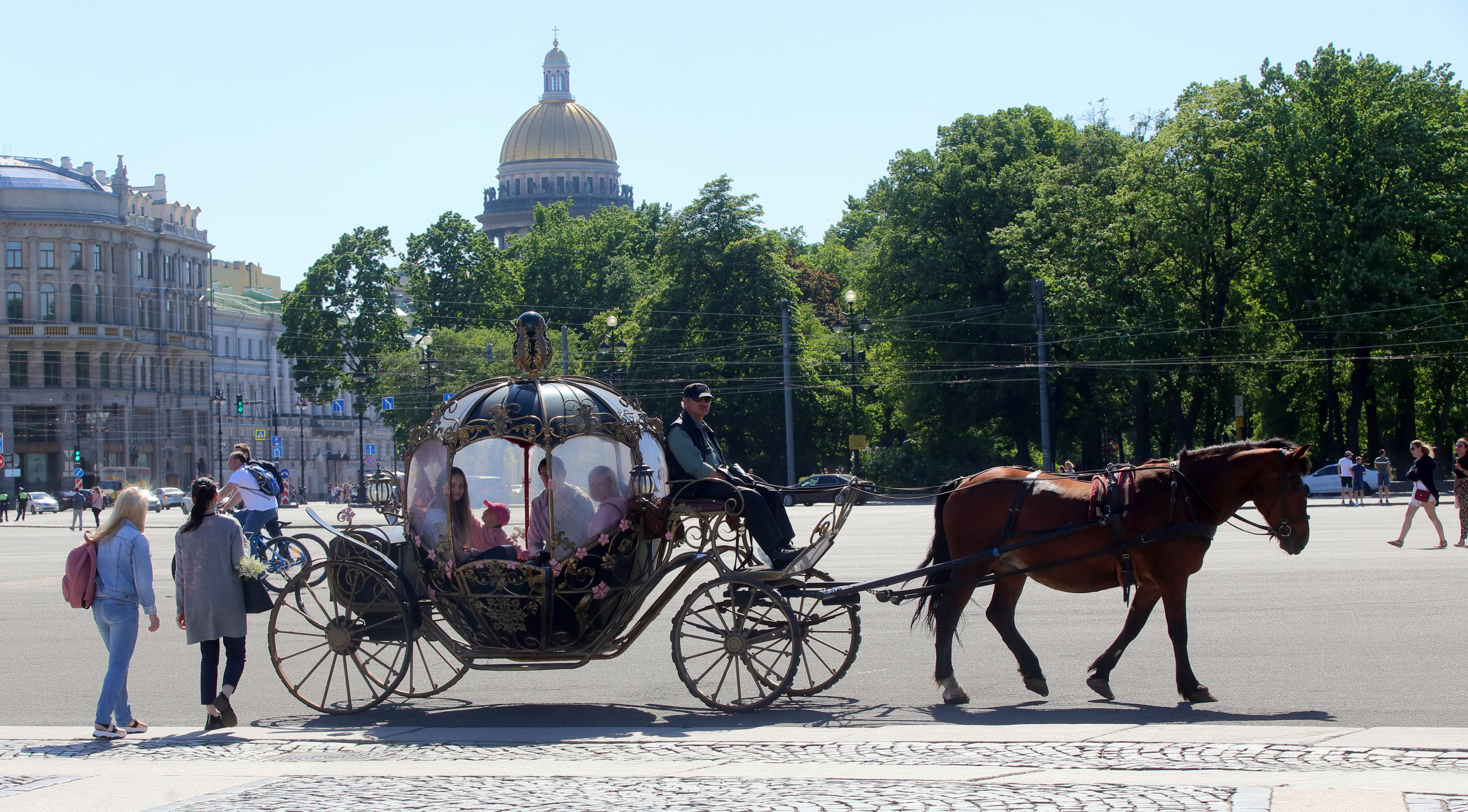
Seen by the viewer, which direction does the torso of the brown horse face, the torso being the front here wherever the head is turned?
to the viewer's right

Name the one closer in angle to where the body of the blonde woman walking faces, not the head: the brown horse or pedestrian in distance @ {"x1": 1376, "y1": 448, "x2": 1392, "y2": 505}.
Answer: the pedestrian in distance

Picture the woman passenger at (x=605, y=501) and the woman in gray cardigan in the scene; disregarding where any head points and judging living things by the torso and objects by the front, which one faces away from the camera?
the woman in gray cardigan

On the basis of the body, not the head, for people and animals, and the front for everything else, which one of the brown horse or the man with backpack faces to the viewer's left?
the man with backpack

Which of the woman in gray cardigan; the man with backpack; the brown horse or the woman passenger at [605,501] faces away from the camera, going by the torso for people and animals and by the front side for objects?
the woman in gray cardigan

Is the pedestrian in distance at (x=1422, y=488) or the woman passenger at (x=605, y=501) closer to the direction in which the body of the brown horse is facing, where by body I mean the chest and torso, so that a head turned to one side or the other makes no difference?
the pedestrian in distance

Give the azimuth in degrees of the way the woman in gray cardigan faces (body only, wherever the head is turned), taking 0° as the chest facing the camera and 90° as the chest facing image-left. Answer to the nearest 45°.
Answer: approximately 180°

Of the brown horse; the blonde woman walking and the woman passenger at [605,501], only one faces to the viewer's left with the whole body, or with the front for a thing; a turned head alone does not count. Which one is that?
the woman passenger

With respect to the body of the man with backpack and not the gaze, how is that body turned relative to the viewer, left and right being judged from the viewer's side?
facing to the left of the viewer

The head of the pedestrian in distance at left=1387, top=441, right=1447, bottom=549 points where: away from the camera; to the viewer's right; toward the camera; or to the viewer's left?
to the viewer's left

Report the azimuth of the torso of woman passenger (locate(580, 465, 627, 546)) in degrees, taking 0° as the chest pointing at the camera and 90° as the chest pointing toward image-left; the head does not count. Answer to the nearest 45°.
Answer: approximately 90°

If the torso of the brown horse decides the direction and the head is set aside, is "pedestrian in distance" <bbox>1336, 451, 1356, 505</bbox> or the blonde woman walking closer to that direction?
the pedestrian in distance

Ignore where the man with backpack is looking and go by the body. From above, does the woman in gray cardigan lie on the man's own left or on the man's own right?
on the man's own left

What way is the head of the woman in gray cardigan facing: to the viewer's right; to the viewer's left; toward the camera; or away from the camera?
away from the camera
